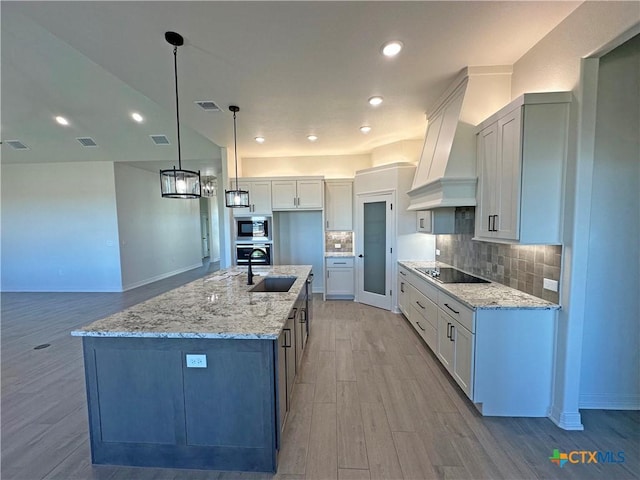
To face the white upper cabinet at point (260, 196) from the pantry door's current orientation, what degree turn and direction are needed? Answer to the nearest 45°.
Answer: approximately 45° to its right

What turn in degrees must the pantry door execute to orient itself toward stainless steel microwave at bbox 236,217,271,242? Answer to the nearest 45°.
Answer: approximately 45° to its right

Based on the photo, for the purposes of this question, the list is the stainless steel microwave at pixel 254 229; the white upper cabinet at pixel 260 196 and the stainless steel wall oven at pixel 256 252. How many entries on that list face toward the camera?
3

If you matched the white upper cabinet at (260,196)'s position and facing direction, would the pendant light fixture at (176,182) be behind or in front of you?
in front

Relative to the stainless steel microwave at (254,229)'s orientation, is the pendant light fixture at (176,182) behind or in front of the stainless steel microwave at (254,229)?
in front

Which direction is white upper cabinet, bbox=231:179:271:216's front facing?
toward the camera

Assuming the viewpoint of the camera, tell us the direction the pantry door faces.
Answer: facing the viewer and to the left of the viewer

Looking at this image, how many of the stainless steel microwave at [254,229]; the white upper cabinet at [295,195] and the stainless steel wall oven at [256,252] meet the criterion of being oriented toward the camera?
3

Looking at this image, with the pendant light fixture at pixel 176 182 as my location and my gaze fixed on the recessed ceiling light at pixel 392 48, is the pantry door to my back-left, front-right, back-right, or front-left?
front-left

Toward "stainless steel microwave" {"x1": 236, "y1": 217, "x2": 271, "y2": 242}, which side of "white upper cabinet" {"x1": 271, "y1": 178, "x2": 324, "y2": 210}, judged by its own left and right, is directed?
right

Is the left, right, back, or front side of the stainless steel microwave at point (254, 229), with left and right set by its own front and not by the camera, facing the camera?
front

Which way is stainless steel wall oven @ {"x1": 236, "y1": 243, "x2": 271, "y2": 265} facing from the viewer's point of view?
toward the camera

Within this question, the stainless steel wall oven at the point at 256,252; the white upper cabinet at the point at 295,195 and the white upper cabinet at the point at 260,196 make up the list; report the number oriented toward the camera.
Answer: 3
